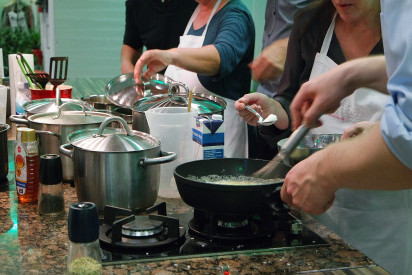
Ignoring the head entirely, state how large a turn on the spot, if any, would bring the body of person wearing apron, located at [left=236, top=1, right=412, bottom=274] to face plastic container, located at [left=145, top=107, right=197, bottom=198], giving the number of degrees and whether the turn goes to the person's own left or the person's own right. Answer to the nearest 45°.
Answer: approximately 45° to the person's own right

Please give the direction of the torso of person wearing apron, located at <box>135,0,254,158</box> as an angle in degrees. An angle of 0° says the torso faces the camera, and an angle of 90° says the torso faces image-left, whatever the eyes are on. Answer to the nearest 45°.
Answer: approximately 45°

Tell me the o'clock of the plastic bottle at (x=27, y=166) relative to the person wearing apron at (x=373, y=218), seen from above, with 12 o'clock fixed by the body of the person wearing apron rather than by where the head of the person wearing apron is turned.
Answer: The plastic bottle is roughly at 1 o'clock from the person wearing apron.

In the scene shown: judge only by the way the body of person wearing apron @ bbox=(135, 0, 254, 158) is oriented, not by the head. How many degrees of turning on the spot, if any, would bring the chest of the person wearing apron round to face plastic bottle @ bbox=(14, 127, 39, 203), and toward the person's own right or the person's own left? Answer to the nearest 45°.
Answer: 0° — they already face it

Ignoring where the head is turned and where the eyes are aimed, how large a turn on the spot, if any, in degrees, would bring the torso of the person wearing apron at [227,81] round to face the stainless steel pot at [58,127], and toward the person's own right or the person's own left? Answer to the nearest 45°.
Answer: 0° — they already face it

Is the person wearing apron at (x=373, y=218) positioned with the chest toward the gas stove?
yes
